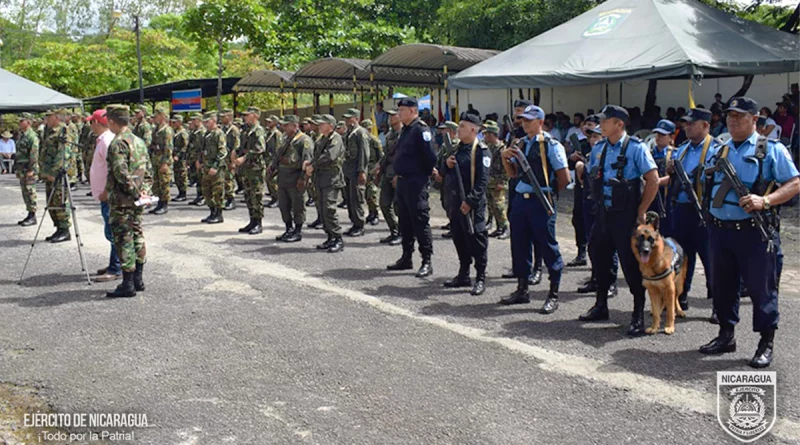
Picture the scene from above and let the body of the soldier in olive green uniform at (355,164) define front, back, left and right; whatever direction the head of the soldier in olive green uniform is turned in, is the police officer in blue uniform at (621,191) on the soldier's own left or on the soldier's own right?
on the soldier's own left

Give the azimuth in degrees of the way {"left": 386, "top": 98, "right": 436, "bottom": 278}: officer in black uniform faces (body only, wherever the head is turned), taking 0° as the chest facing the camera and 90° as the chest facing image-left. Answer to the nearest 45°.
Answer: approximately 45°

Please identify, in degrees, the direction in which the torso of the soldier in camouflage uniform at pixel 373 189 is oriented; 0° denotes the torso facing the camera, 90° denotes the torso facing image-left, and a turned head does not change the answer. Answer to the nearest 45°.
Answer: approximately 45°

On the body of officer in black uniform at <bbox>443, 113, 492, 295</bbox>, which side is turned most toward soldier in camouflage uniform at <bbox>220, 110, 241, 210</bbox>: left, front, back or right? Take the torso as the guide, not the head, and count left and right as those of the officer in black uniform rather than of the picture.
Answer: right

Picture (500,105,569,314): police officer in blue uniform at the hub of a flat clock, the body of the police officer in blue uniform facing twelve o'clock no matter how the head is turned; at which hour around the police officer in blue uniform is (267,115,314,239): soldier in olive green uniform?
The soldier in olive green uniform is roughly at 3 o'clock from the police officer in blue uniform.

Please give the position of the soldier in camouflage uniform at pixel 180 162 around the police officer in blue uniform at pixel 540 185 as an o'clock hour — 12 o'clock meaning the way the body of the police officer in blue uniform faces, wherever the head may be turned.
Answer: The soldier in camouflage uniform is roughly at 3 o'clock from the police officer in blue uniform.

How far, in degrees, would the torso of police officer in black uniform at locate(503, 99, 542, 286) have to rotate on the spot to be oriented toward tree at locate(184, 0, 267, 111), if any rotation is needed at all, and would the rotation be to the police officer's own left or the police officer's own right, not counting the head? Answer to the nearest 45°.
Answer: approximately 90° to the police officer's own right

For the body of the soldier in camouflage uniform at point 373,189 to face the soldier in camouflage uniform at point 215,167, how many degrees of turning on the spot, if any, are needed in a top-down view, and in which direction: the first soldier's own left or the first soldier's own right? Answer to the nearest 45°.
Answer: approximately 45° to the first soldier's own right

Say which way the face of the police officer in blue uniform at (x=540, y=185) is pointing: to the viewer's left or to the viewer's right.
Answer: to the viewer's left
